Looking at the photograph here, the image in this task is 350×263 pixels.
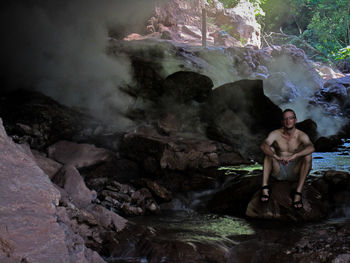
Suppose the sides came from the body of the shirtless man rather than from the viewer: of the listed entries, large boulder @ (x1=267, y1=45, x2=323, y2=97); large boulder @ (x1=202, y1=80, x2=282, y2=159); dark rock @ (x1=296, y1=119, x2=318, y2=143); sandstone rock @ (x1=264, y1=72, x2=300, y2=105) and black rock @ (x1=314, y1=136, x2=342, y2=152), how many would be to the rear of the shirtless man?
5

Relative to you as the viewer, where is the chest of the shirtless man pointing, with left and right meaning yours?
facing the viewer

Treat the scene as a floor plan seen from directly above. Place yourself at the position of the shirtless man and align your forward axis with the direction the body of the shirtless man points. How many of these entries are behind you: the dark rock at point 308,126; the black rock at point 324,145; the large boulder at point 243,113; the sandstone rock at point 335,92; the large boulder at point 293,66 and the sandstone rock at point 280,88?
6

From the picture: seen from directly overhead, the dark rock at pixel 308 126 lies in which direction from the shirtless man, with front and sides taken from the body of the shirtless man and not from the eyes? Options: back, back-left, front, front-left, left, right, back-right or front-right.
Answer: back

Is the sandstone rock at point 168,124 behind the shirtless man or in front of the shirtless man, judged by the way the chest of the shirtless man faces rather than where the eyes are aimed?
behind

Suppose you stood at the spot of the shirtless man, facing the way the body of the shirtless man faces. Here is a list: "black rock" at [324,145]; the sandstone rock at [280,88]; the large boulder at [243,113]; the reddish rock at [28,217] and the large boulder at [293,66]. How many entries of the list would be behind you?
4

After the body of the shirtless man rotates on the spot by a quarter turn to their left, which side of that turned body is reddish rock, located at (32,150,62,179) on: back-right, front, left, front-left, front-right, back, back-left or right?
back

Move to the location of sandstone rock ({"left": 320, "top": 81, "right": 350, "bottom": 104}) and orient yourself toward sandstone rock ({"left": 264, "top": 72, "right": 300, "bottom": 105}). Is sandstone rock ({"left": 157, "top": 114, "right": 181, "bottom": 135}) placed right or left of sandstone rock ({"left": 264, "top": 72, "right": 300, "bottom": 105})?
left

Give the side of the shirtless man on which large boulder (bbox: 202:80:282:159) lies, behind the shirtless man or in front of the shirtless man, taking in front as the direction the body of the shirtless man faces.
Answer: behind

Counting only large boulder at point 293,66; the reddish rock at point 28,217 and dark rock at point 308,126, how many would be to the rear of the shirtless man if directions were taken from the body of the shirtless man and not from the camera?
2

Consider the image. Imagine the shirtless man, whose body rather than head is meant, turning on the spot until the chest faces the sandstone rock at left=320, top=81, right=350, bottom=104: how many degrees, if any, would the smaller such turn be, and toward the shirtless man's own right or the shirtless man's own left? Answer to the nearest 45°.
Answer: approximately 180°

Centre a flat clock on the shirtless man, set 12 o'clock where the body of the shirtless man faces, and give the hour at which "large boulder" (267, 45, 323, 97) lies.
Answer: The large boulder is roughly at 6 o'clock from the shirtless man.

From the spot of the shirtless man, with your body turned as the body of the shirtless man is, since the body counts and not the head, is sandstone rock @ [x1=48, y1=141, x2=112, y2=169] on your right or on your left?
on your right

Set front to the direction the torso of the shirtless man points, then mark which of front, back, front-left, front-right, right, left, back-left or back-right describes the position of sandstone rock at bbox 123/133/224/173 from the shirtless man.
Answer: back-right

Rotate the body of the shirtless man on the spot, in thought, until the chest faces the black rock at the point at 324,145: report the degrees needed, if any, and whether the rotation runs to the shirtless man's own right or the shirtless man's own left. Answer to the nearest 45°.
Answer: approximately 180°

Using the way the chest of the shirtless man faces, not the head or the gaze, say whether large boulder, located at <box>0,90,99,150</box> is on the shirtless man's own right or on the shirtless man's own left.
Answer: on the shirtless man's own right

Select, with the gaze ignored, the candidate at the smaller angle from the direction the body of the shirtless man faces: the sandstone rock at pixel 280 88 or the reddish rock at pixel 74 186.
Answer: the reddish rock

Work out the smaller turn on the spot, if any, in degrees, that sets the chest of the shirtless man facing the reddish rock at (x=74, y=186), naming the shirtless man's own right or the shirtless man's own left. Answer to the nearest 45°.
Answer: approximately 45° to the shirtless man's own right

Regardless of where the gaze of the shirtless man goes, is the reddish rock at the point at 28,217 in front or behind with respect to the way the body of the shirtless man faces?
in front
